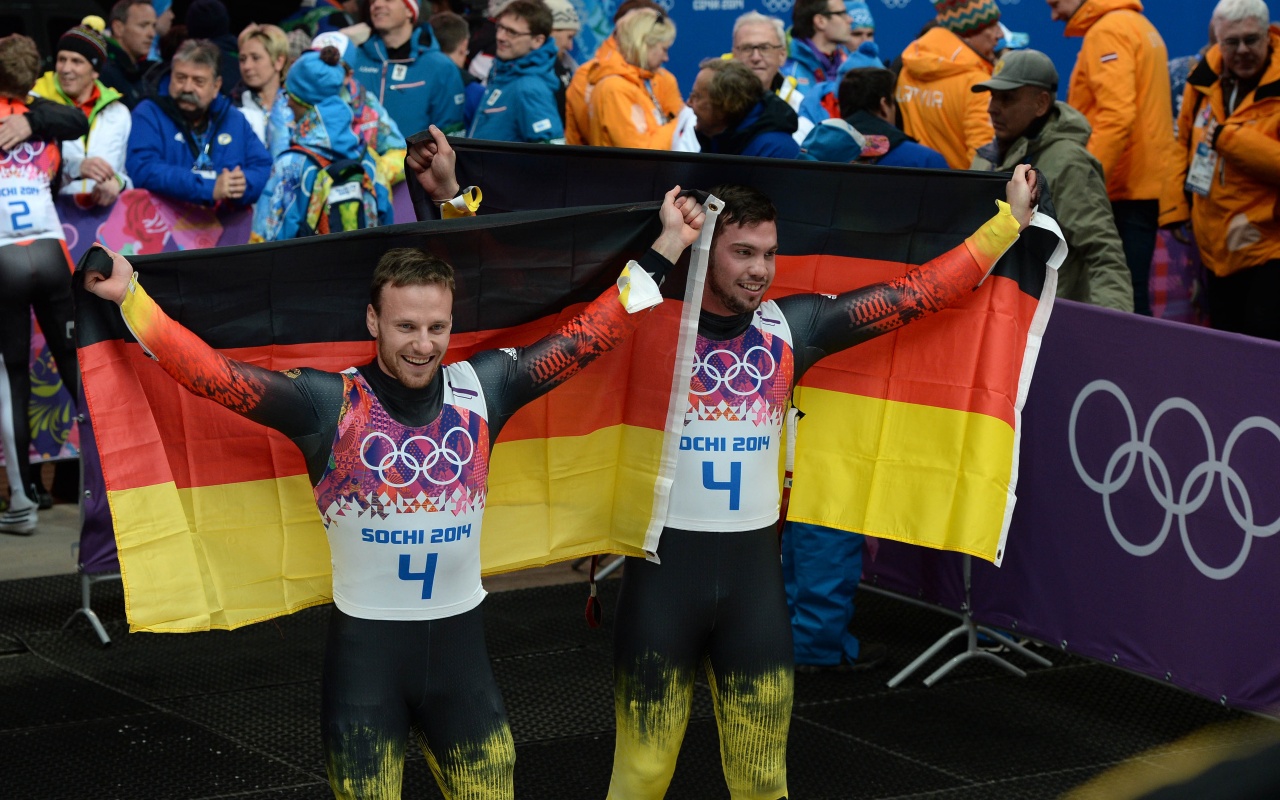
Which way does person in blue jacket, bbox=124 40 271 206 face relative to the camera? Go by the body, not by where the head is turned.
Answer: toward the camera

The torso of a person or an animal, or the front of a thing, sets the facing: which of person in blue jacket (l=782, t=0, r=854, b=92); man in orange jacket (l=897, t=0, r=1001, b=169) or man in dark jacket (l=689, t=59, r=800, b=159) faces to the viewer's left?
the man in dark jacket

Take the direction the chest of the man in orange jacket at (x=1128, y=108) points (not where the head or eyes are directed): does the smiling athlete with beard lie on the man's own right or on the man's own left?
on the man's own left

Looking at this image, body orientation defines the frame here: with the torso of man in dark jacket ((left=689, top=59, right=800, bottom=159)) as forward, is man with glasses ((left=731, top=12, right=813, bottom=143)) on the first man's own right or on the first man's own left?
on the first man's own right

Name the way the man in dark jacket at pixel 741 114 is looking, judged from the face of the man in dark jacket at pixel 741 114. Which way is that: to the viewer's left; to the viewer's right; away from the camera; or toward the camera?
to the viewer's left

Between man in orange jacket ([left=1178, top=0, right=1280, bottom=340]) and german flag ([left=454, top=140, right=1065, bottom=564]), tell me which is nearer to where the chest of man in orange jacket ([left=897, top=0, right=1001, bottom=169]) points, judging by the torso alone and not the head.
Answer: the man in orange jacket

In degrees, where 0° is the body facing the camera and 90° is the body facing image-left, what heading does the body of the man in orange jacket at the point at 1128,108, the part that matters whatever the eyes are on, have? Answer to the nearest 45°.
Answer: approximately 90°

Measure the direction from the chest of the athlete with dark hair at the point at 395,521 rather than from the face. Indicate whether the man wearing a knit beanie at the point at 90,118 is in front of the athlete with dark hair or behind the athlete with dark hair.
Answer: behind

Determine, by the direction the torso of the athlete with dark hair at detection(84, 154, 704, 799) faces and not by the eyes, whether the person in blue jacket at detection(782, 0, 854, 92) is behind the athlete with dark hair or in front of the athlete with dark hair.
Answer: behind

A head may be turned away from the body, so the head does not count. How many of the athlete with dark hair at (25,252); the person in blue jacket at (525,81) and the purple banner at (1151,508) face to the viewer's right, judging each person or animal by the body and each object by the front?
0

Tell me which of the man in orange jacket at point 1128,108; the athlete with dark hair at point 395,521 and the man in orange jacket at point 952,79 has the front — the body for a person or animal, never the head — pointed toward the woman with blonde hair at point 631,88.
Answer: the man in orange jacket at point 1128,108

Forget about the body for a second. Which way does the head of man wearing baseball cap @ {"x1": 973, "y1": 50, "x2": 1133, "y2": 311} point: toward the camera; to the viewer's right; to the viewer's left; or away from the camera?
to the viewer's left
